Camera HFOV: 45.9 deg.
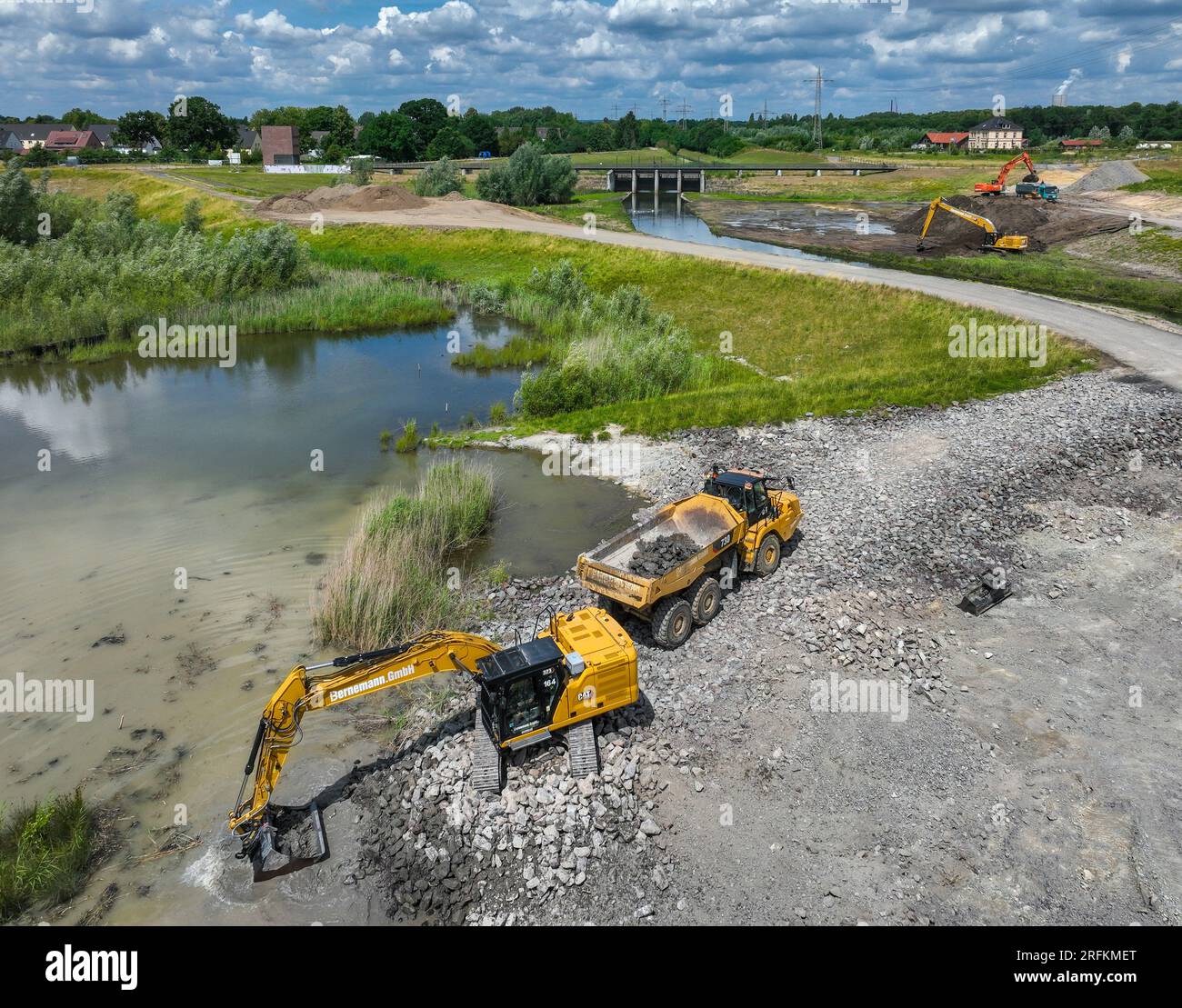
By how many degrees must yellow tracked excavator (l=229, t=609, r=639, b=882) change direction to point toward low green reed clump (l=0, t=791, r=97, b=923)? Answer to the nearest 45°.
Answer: approximately 45° to its right

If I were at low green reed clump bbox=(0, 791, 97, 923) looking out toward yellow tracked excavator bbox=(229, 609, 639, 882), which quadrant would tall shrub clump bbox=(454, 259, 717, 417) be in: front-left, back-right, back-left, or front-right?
front-left

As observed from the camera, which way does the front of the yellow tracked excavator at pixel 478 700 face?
facing the viewer and to the left of the viewer

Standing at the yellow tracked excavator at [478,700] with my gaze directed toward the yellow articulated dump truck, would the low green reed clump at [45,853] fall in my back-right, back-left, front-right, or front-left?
back-left

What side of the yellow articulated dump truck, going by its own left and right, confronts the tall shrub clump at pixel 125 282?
left

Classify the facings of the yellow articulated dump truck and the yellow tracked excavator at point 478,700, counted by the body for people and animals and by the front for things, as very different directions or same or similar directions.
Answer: very different directions

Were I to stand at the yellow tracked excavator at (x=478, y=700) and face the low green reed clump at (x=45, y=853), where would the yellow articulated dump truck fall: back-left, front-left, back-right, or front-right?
back-right

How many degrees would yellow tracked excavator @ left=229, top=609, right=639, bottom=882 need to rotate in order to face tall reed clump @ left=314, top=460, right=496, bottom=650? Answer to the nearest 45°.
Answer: approximately 135° to its right

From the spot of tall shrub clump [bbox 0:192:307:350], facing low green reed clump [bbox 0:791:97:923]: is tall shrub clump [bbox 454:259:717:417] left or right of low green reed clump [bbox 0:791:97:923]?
left

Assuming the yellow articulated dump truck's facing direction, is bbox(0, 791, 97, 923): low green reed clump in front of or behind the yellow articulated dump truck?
behind

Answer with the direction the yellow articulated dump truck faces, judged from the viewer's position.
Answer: facing away from the viewer and to the right of the viewer

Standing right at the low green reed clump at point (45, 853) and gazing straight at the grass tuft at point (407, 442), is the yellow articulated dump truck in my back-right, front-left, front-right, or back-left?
front-right
